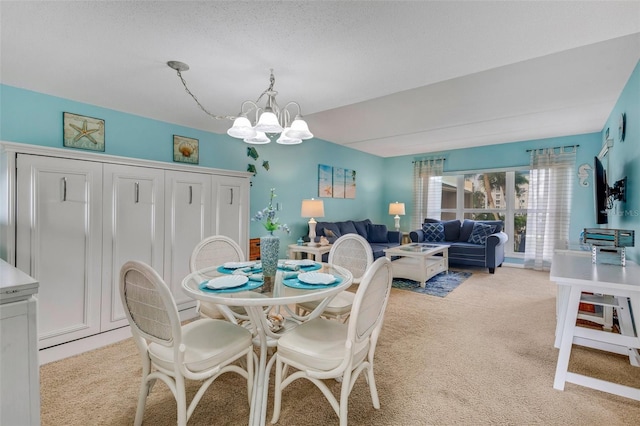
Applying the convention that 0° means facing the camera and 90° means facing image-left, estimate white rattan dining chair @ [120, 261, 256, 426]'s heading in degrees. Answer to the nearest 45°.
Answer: approximately 225°

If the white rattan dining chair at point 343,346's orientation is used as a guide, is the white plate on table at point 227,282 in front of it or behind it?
in front

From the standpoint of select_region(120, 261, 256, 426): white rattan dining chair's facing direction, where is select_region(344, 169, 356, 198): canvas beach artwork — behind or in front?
in front

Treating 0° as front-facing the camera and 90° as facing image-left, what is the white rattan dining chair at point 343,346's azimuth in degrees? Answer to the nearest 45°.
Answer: approximately 135°

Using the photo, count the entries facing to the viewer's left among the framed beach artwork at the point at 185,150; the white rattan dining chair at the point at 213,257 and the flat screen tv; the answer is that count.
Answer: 1

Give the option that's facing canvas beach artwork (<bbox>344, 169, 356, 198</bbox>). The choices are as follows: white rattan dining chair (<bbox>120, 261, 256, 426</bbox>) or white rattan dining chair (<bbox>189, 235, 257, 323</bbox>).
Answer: white rattan dining chair (<bbox>120, 261, 256, 426</bbox>)

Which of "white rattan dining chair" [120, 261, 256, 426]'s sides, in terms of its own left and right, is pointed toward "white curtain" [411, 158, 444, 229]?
front

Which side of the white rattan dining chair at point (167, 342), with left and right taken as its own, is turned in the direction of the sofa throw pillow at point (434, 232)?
front

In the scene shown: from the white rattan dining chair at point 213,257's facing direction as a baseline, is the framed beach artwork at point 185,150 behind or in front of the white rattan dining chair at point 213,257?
behind

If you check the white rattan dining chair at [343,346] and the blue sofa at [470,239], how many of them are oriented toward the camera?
1

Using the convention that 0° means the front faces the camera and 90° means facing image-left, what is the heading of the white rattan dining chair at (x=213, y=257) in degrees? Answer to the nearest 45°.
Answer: approximately 315°

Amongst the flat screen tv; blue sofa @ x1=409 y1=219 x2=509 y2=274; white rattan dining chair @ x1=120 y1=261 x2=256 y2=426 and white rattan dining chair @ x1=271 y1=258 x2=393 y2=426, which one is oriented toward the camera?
the blue sofa

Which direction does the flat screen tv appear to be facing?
to the viewer's left

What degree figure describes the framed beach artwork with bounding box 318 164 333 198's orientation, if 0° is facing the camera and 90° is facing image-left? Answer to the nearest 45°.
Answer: approximately 315°

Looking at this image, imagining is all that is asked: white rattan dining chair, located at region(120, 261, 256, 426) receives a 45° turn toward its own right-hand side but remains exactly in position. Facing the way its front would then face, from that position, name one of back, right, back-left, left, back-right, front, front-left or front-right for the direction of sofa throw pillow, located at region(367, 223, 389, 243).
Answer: front-left

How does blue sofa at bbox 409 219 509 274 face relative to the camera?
toward the camera

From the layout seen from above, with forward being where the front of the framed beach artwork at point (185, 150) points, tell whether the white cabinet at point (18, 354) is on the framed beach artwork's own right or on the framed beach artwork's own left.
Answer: on the framed beach artwork's own right

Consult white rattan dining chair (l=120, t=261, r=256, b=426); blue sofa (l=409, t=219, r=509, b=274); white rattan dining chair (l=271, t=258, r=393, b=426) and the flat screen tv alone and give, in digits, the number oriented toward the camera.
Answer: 1
